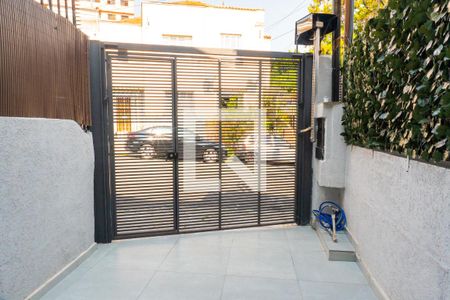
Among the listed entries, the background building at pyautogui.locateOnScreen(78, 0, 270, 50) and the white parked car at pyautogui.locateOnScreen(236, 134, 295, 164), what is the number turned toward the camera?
1

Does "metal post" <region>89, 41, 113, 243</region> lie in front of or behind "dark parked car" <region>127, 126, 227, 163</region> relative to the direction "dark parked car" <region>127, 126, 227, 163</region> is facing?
behind

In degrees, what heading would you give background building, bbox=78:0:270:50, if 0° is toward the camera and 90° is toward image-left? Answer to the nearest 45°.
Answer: approximately 0°

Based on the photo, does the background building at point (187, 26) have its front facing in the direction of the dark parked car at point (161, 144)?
yes

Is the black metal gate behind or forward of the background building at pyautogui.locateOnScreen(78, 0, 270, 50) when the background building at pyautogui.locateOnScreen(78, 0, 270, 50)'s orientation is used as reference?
forward
